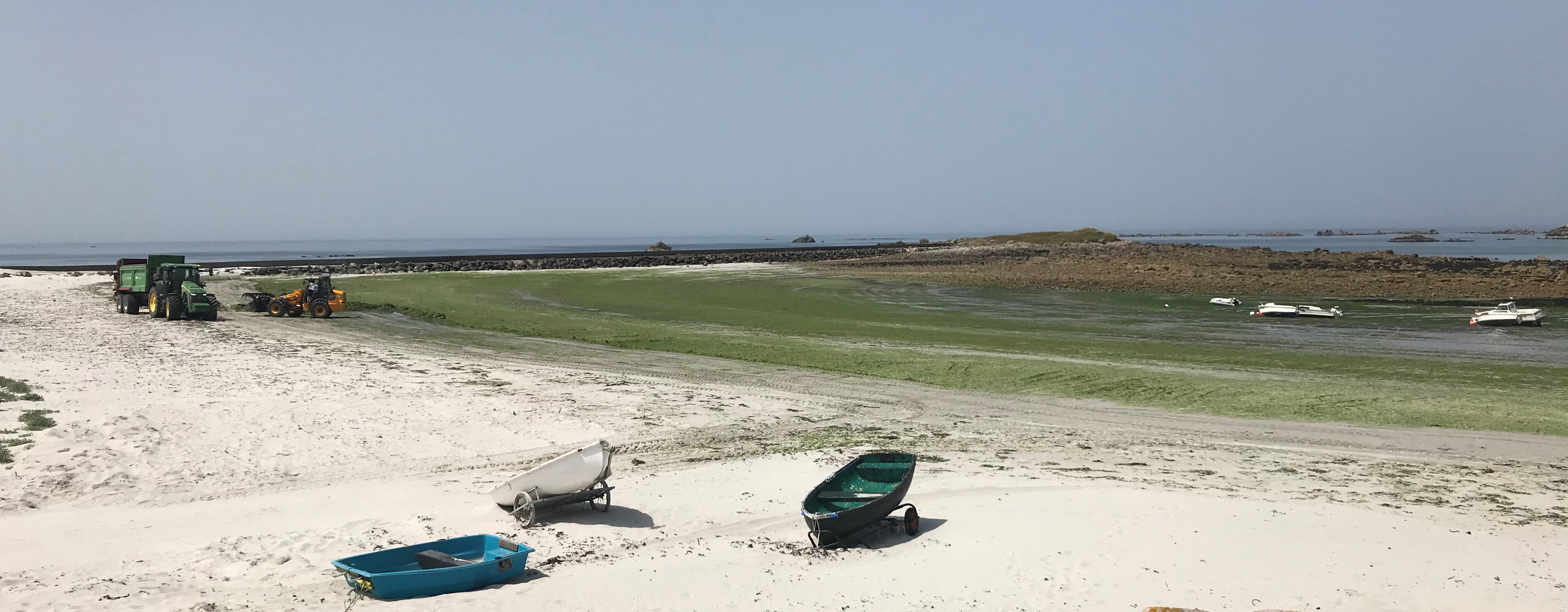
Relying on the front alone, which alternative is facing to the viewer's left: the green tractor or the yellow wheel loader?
the yellow wheel loader

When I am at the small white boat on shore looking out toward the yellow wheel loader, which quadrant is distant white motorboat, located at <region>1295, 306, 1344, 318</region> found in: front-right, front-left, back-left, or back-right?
front-right

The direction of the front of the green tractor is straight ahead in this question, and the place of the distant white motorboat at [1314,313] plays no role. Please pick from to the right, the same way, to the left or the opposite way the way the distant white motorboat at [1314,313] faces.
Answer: the opposite way

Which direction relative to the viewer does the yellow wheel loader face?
to the viewer's left

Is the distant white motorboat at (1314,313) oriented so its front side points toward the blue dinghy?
no

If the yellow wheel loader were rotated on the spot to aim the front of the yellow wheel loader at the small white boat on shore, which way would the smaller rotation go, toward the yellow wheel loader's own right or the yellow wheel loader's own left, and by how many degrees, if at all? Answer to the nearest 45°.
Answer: approximately 90° to the yellow wheel loader's own left

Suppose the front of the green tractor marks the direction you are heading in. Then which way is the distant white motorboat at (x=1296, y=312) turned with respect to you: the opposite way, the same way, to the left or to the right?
the opposite way

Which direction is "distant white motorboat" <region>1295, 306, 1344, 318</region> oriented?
to the viewer's left

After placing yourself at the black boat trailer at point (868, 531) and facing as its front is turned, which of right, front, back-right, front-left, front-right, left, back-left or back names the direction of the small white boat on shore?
front-right

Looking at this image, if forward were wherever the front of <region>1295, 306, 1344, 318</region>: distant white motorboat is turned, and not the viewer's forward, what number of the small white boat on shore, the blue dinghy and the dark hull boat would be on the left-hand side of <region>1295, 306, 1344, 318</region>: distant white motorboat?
3

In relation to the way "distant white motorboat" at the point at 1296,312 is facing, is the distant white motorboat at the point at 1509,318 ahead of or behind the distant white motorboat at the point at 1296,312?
behind

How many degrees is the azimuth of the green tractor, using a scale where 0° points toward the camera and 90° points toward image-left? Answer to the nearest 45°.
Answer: approximately 315°

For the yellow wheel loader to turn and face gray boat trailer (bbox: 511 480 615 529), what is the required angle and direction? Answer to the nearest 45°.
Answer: approximately 90° to its left

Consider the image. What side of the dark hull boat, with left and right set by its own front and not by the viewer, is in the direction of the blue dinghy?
front

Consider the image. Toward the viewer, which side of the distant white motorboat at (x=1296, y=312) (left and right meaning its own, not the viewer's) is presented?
left

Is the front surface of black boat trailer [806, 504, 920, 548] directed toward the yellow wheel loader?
no

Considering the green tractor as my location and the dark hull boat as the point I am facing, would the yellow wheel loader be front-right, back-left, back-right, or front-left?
front-left

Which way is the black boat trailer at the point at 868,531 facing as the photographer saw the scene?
facing the viewer and to the left of the viewer

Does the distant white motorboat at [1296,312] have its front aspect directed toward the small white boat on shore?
no
